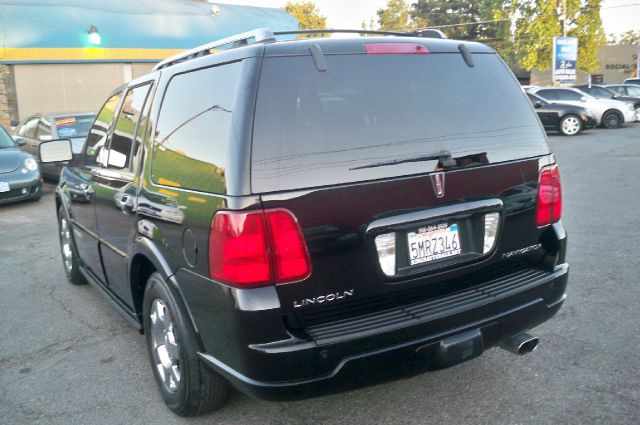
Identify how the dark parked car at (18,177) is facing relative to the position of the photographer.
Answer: facing the viewer and to the right of the viewer

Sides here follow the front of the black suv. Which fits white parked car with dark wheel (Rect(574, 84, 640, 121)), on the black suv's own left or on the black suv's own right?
on the black suv's own right

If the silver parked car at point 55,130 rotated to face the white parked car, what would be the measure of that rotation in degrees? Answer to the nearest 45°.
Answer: approximately 45° to its left

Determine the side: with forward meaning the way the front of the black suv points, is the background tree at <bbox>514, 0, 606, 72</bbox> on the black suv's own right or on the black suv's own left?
on the black suv's own right

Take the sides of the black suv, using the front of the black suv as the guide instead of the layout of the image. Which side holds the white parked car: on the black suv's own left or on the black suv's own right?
on the black suv's own right

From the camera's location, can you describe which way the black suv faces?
facing away from the viewer and to the left of the viewer

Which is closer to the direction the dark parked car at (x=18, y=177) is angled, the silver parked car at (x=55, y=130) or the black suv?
the black suv

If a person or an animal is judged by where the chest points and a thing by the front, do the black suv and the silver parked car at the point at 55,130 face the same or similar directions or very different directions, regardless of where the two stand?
very different directions

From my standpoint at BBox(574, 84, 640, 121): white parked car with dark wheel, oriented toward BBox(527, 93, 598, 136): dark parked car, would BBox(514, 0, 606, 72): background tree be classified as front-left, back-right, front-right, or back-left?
back-right
